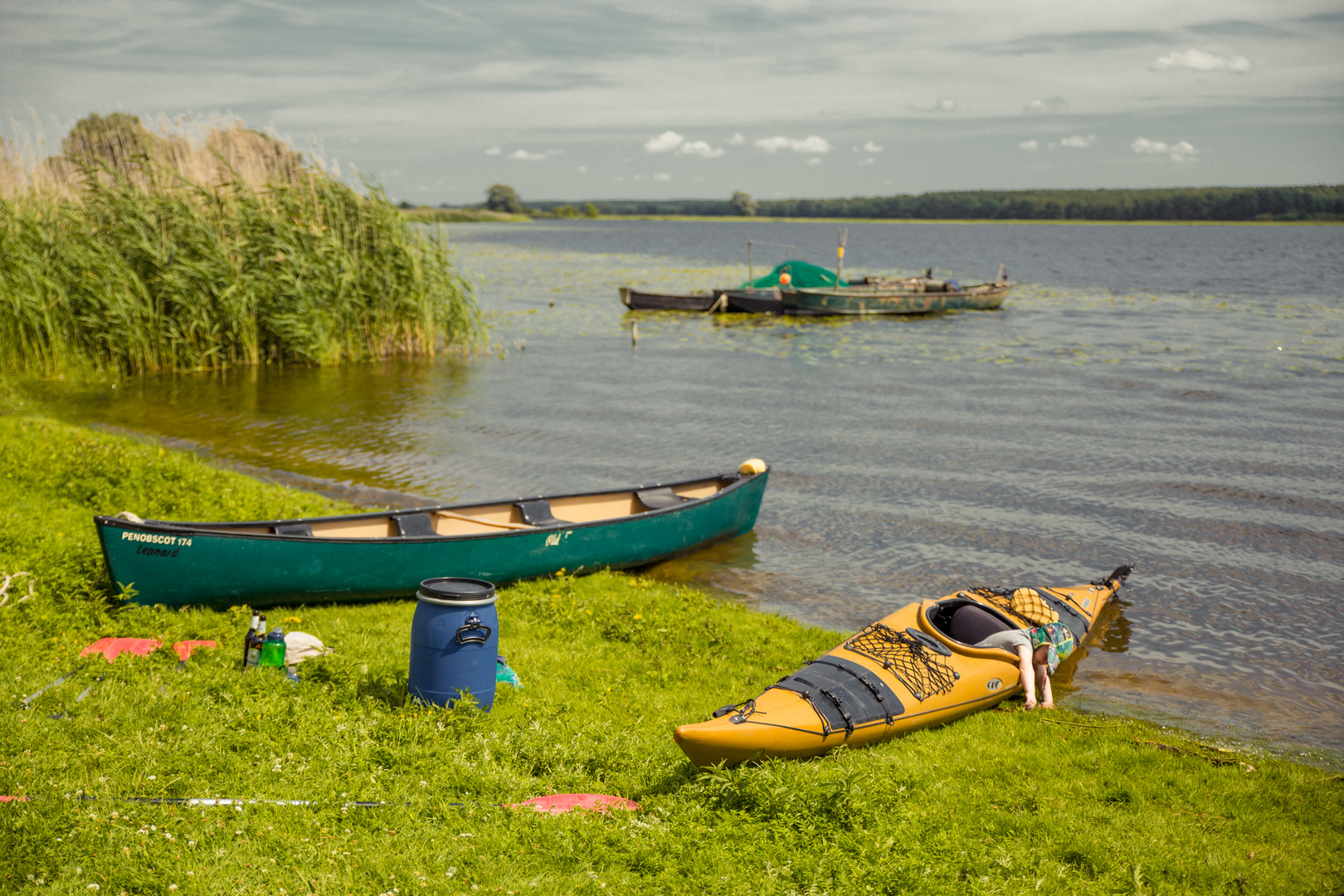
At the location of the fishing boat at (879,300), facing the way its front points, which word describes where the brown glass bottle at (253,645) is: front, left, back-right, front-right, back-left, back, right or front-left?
right

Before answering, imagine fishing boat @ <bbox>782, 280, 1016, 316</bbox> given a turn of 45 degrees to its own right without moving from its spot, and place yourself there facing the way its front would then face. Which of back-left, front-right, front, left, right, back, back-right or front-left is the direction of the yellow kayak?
front-right

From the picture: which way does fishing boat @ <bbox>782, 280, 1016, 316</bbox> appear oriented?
to the viewer's right

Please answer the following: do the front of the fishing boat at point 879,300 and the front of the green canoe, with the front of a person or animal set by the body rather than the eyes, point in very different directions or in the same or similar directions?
very different directions

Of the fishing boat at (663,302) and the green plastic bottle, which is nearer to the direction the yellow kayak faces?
the green plastic bottle

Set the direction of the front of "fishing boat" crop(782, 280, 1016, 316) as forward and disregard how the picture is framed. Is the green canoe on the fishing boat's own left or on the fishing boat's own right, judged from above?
on the fishing boat's own right

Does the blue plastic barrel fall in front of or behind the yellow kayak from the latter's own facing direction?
in front

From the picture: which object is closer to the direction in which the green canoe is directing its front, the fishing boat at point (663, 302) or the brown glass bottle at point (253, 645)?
the brown glass bottle

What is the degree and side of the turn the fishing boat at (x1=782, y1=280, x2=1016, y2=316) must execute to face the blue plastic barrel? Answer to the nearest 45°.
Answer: approximately 90° to its right

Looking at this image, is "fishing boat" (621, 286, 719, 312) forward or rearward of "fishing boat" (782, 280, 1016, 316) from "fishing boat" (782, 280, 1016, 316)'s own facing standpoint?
rearward

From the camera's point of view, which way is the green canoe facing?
to the viewer's left

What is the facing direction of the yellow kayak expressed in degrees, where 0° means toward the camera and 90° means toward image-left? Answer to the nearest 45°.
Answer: approximately 45°

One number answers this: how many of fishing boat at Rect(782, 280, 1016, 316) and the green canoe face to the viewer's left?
1

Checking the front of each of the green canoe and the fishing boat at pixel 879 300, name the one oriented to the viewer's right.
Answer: the fishing boat
